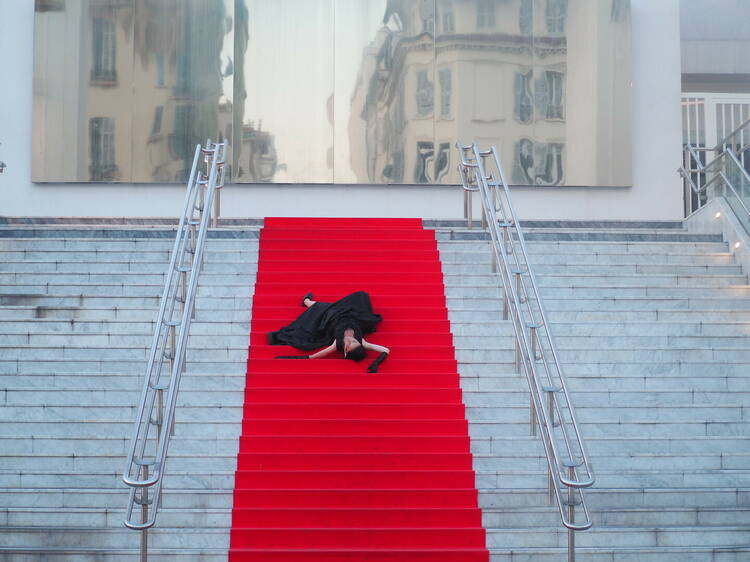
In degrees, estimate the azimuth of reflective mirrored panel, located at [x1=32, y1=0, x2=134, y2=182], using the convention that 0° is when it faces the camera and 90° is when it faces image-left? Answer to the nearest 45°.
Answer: approximately 0°

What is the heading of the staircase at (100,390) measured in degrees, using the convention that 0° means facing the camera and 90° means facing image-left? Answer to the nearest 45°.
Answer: approximately 0°

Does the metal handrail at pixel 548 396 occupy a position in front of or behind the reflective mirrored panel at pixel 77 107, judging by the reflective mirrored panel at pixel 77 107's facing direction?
in front

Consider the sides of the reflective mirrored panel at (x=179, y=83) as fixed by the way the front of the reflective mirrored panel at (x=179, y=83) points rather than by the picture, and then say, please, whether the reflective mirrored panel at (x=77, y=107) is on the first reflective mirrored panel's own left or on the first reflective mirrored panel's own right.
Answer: on the first reflective mirrored panel's own right

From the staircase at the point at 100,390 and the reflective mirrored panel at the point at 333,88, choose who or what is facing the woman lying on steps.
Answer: the reflective mirrored panel

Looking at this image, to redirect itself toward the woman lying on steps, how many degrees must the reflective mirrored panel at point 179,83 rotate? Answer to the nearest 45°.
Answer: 0° — it already faces them

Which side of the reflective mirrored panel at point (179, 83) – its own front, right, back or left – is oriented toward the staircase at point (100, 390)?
front

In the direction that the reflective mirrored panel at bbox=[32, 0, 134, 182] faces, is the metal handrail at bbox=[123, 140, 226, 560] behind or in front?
in front

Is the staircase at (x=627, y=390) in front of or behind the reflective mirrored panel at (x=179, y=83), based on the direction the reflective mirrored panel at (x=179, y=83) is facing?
in front

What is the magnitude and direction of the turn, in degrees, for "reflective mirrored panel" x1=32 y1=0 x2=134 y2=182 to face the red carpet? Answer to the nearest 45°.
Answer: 0° — it already faces it
